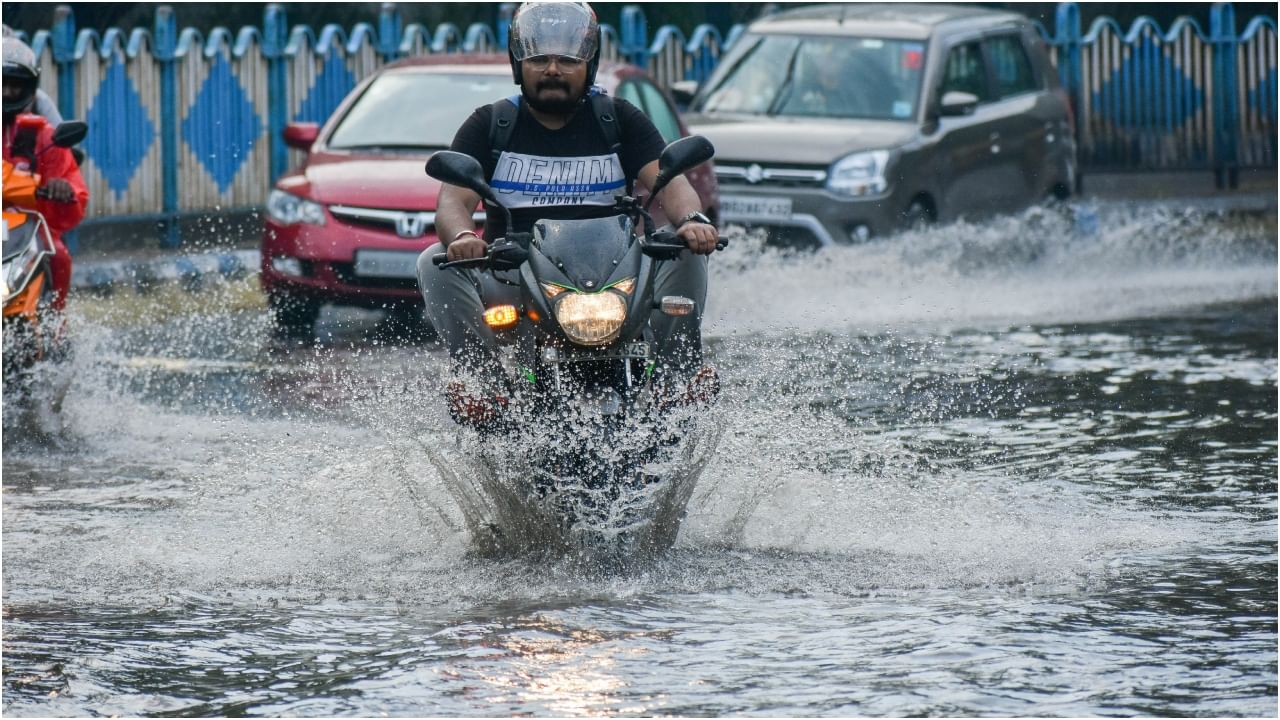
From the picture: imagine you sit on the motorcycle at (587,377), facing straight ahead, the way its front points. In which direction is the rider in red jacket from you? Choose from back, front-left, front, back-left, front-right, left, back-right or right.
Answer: back-right

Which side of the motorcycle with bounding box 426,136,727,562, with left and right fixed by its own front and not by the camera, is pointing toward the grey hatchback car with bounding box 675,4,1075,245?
back

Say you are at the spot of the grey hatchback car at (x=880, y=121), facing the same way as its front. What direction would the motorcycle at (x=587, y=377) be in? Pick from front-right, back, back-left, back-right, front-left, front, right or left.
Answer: front-left

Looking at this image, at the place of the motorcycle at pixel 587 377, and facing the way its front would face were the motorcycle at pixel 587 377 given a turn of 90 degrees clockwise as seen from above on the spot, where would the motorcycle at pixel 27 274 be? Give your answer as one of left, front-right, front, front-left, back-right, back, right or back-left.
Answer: front-right

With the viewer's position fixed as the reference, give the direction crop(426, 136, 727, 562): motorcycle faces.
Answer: facing the viewer

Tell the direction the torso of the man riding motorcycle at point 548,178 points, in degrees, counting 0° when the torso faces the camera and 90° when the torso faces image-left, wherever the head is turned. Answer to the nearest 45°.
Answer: approximately 0°

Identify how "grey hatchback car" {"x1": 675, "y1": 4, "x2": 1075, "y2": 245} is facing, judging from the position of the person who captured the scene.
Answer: facing the viewer and to the left of the viewer

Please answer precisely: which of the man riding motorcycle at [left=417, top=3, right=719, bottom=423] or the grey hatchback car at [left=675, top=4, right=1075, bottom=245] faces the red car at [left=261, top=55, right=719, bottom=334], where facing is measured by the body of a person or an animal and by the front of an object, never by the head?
the grey hatchback car

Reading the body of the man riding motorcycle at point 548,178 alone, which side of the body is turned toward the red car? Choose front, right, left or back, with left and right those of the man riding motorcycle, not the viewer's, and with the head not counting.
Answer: back

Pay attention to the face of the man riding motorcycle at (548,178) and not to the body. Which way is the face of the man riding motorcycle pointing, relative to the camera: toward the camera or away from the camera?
toward the camera

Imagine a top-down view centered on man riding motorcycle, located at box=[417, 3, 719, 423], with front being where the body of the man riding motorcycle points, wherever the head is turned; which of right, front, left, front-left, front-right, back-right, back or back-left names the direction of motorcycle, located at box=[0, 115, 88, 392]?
back-right
